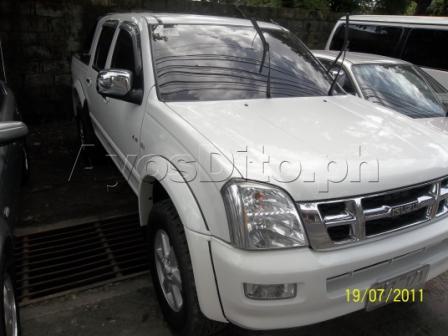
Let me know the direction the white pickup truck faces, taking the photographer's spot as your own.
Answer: facing the viewer and to the right of the viewer

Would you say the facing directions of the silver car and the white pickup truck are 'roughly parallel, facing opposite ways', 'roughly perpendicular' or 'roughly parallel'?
roughly parallel

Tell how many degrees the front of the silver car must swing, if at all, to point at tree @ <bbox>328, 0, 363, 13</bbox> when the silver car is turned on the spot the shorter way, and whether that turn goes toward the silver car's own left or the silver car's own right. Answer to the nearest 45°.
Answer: approximately 135° to the silver car's own left

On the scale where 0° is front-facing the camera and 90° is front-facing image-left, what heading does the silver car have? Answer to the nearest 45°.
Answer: approximately 315°

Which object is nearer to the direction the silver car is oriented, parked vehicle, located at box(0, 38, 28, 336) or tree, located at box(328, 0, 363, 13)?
the parked vehicle

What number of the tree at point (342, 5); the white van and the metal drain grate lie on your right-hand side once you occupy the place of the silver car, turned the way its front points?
1

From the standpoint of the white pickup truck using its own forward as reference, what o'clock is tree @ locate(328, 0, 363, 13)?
The tree is roughly at 8 o'clock from the white pickup truck.

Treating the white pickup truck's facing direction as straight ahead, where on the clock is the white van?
The white van is roughly at 8 o'clock from the white pickup truck.

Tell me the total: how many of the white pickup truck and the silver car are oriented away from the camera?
0

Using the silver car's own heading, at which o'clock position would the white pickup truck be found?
The white pickup truck is roughly at 2 o'clock from the silver car.

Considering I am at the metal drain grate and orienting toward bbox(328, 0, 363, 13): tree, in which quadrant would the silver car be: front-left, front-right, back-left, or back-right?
front-right
